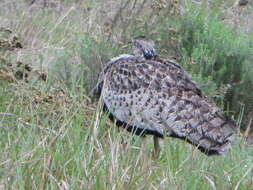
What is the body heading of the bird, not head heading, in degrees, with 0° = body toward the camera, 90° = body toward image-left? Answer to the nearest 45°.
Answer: approximately 90°
